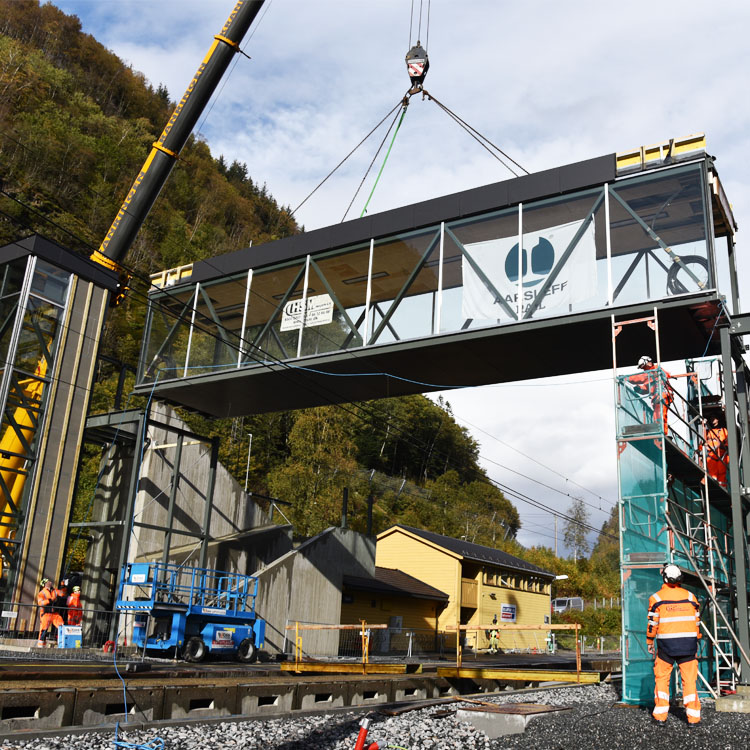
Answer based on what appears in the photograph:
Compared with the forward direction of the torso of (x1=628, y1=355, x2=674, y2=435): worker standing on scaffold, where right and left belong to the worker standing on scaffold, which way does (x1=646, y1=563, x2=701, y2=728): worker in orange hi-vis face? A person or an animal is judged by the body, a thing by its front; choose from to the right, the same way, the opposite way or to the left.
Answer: to the right

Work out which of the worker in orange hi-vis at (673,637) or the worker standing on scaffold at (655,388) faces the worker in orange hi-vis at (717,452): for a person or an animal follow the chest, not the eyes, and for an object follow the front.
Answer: the worker in orange hi-vis at (673,637)

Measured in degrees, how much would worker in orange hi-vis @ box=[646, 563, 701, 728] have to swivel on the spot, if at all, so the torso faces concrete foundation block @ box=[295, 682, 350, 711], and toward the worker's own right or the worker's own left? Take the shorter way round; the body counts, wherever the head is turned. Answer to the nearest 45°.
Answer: approximately 90° to the worker's own left

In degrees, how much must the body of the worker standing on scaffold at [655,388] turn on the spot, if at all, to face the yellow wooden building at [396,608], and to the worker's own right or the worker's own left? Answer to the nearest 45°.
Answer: approximately 45° to the worker's own right

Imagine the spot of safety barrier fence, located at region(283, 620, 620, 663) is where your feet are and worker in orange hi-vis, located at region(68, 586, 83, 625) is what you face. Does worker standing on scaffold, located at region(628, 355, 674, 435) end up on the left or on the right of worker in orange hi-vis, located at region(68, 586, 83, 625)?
left

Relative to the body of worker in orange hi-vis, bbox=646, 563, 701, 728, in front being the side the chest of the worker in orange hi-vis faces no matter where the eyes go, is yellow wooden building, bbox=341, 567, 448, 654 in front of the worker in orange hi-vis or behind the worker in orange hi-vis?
in front

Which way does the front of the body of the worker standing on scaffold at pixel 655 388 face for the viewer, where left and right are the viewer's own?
facing to the left of the viewer

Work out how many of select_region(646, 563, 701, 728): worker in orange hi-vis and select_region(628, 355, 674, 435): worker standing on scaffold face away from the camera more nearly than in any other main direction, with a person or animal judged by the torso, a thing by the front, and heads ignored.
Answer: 1

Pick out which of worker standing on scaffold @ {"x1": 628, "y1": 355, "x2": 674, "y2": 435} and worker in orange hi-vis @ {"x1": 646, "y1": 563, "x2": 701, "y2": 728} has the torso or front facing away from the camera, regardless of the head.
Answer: the worker in orange hi-vis

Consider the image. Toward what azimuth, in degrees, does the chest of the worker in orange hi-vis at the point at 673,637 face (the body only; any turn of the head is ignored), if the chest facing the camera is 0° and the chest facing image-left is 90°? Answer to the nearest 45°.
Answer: approximately 180°
